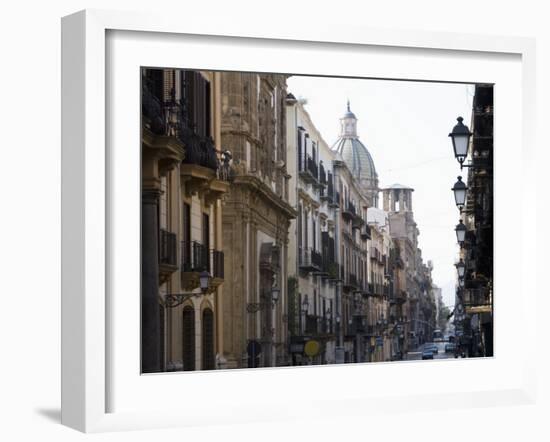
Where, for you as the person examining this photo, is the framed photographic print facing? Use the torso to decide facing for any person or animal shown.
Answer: facing the viewer and to the right of the viewer
